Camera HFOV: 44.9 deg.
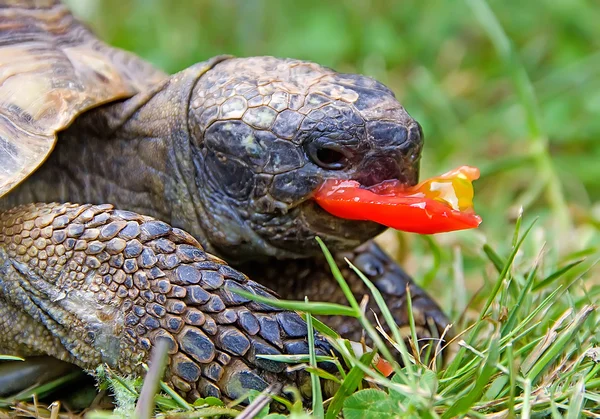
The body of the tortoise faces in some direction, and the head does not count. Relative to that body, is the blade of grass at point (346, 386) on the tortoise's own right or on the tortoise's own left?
on the tortoise's own right

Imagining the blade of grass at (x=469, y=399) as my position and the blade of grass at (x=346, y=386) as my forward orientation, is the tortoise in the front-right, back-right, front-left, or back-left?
front-right

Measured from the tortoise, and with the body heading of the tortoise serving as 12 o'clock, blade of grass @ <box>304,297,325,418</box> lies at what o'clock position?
The blade of grass is roughly at 2 o'clock from the tortoise.

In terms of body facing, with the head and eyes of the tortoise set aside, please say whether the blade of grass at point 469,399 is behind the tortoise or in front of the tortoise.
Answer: in front

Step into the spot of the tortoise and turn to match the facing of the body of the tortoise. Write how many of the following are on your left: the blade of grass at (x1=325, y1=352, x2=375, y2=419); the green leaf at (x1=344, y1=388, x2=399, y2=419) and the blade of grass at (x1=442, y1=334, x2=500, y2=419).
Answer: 0

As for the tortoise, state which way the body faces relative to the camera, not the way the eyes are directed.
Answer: to the viewer's right

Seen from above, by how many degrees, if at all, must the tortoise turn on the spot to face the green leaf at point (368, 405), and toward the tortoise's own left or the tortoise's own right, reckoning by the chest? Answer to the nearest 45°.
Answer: approximately 45° to the tortoise's own right
